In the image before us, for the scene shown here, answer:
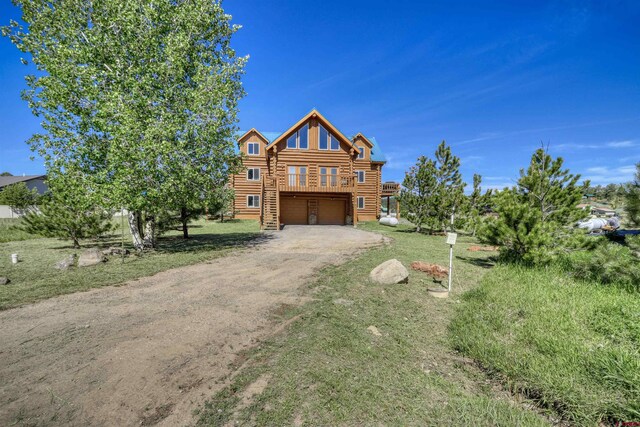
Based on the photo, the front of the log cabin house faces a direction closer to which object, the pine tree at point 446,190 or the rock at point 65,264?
the rock

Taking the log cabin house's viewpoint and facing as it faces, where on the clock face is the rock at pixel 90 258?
The rock is roughly at 1 o'clock from the log cabin house.

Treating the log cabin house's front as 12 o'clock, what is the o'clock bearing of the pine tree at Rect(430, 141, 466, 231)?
The pine tree is roughly at 10 o'clock from the log cabin house.

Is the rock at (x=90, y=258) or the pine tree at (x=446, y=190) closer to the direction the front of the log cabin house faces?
the rock

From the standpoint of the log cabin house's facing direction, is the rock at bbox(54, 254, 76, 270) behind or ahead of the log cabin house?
ahead

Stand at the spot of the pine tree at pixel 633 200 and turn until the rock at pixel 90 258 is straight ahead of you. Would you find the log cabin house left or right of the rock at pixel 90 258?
right

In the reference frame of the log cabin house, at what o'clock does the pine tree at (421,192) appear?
The pine tree is roughly at 10 o'clock from the log cabin house.

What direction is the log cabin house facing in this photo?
toward the camera

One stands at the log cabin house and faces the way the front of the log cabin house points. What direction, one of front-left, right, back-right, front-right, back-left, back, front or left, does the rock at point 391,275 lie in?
front

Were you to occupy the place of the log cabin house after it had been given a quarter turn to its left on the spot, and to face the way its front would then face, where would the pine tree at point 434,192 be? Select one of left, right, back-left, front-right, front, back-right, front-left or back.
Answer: front-right

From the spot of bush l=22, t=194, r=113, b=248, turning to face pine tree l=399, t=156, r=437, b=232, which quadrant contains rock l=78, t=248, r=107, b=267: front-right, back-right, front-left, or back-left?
front-right

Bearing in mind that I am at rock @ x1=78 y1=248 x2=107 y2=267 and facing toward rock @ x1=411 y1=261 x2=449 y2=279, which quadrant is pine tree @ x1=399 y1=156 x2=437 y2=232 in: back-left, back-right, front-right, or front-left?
front-left

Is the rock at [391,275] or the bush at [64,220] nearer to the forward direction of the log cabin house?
the rock

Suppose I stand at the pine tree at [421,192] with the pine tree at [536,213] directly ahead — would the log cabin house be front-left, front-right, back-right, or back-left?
back-right

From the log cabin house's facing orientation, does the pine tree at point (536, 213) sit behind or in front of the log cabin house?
in front

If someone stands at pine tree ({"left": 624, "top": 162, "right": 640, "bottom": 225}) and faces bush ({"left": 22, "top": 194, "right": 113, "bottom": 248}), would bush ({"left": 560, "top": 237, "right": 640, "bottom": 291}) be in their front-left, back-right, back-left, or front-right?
front-left
